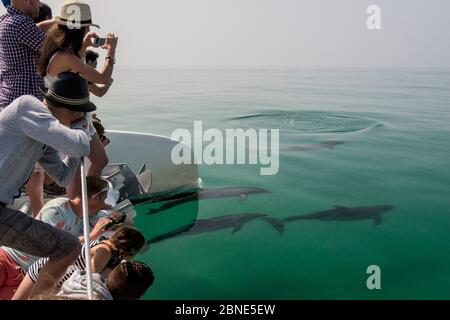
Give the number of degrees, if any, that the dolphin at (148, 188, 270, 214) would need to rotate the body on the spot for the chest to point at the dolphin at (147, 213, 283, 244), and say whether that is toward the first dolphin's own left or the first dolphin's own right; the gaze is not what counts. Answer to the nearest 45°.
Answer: approximately 90° to the first dolphin's own right

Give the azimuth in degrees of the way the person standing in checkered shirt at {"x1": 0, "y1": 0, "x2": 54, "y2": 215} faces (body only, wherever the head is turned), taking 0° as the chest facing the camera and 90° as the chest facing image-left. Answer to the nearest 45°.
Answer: approximately 225°

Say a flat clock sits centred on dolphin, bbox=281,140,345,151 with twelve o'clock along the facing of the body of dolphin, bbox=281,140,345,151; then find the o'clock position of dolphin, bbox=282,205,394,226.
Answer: dolphin, bbox=282,205,394,226 is roughly at 3 o'clock from dolphin, bbox=281,140,345,151.

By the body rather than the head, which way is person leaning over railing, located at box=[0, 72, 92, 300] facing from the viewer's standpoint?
to the viewer's right

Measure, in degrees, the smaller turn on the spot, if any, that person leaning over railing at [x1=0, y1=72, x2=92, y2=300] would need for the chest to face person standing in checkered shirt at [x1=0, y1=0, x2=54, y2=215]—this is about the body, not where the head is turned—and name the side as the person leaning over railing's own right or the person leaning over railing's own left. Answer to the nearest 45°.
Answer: approximately 90° to the person leaning over railing's own left

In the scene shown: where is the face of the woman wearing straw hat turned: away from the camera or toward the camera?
away from the camera

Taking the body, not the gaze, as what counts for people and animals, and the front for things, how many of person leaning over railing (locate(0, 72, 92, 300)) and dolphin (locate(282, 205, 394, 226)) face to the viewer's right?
2

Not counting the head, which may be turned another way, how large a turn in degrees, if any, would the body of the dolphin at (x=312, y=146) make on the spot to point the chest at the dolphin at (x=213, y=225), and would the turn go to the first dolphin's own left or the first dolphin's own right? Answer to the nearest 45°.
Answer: approximately 90° to the first dolphin's own right

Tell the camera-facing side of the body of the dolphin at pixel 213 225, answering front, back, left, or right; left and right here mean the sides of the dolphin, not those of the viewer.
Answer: right

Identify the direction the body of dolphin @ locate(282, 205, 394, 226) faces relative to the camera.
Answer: to the viewer's right
